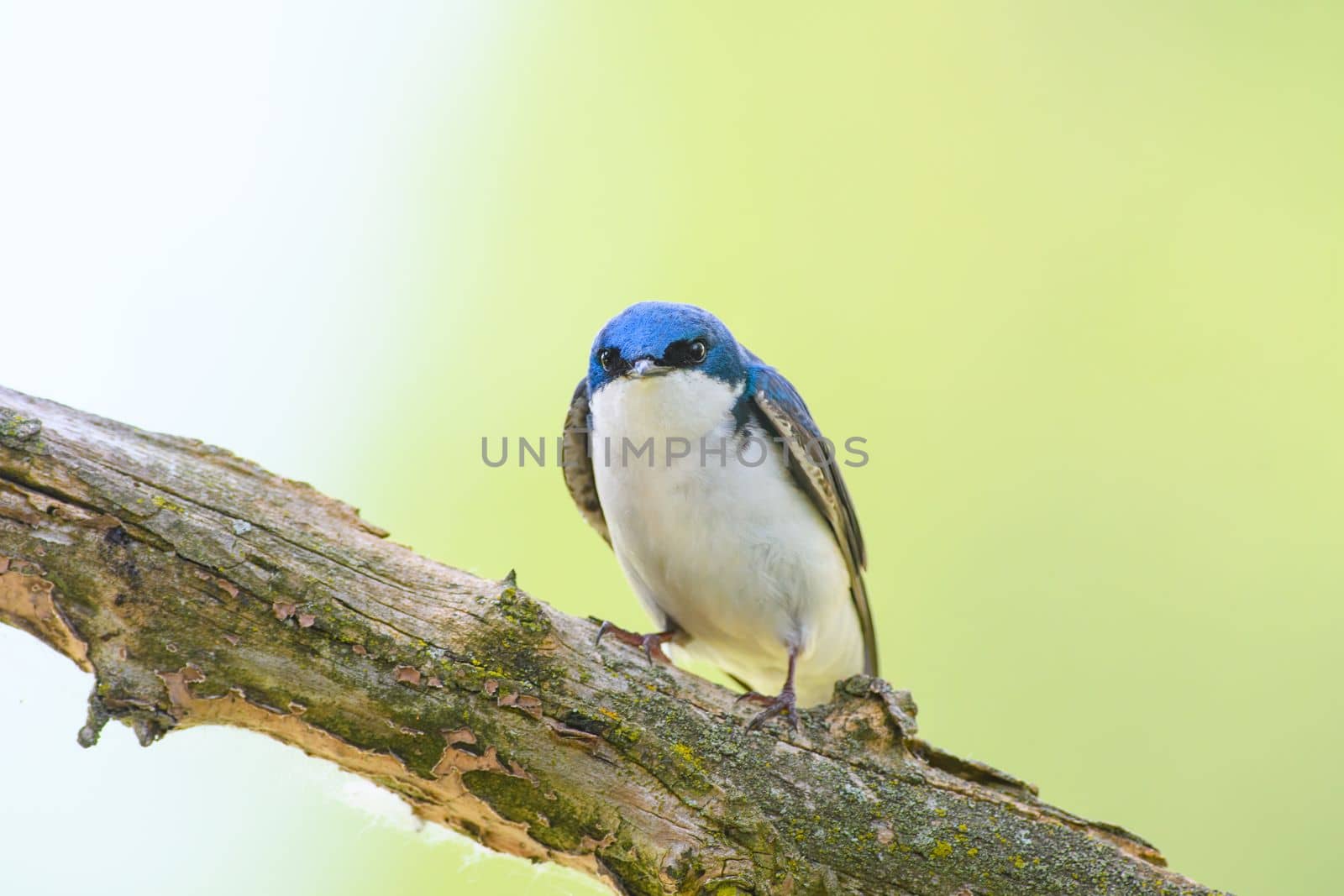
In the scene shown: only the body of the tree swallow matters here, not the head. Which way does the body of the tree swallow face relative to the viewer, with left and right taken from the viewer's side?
facing the viewer and to the left of the viewer
